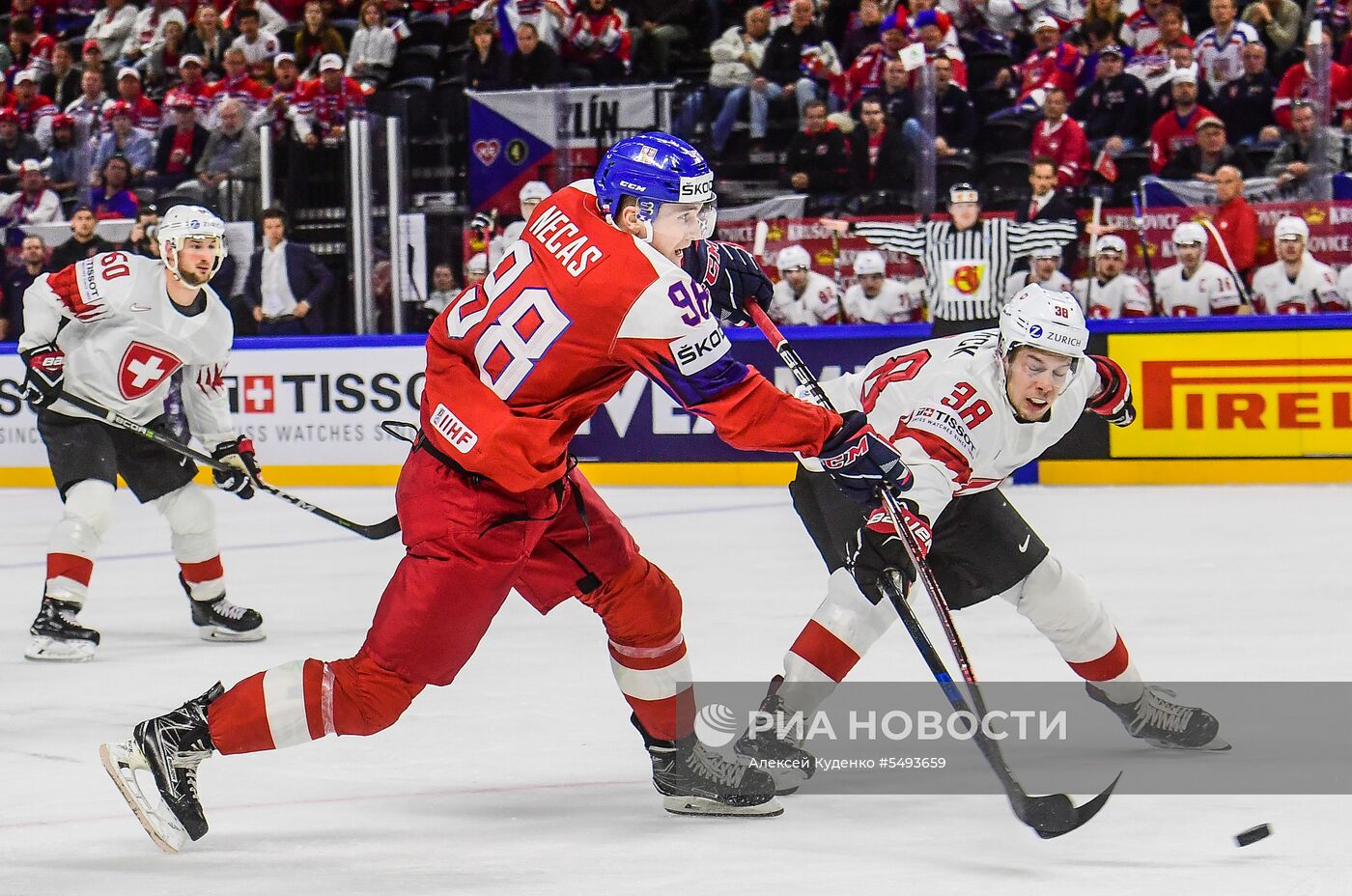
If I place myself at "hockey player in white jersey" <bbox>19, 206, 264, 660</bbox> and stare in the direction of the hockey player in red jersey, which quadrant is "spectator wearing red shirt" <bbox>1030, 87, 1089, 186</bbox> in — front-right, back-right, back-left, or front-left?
back-left

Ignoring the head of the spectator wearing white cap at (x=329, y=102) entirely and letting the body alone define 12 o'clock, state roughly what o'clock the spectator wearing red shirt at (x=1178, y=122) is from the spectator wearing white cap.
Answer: The spectator wearing red shirt is roughly at 10 o'clock from the spectator wearing white cap.

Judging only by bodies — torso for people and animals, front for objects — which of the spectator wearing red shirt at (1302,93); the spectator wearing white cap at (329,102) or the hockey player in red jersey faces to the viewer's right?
the hockey player in red jersey

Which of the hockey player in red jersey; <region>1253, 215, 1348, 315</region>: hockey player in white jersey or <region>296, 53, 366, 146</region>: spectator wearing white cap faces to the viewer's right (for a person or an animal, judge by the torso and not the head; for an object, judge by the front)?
the hockey player in red jersey

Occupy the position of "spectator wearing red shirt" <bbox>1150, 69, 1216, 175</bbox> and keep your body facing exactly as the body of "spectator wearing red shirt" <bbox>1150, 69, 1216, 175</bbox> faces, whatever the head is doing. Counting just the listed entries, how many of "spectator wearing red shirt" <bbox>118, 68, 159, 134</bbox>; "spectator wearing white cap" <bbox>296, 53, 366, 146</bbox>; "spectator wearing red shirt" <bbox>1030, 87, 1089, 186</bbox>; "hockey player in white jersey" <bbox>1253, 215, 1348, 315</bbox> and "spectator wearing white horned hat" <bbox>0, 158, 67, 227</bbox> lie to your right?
4

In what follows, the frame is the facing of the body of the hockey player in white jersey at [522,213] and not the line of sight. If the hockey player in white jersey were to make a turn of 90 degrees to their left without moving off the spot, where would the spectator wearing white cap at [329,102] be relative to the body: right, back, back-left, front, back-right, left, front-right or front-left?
back-left

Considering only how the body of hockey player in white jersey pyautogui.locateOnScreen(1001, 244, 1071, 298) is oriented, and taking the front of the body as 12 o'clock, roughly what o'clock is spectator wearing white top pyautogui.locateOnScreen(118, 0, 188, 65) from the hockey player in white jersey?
The spectator wearing white top is roughly at 4 o'clock from the hockey player in white jersey.

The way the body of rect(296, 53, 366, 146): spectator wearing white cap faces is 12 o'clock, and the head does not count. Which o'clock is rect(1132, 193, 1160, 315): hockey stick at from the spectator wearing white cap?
The hockey stick is roughly at 10 o'clock from the spectator wearing white cap.

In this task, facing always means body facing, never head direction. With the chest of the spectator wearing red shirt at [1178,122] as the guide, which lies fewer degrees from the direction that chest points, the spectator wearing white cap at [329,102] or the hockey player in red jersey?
the hockey player in red jersey

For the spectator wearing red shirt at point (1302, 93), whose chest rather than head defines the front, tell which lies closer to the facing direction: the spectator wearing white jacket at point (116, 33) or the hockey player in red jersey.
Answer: the hockey player in red jersey
